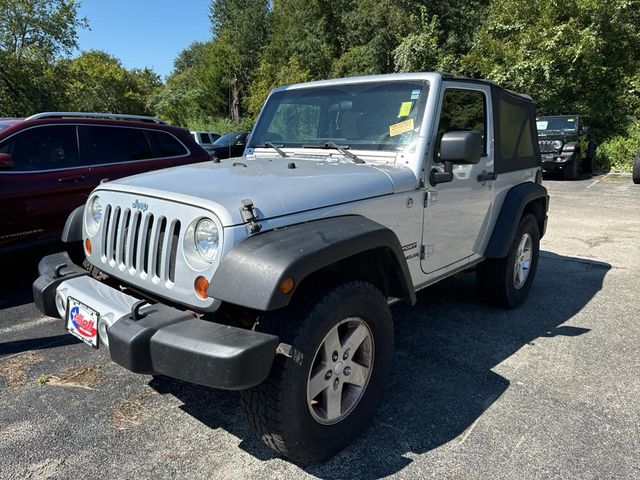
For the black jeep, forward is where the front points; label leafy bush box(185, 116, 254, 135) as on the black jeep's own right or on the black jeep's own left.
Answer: on the black jeep's own right

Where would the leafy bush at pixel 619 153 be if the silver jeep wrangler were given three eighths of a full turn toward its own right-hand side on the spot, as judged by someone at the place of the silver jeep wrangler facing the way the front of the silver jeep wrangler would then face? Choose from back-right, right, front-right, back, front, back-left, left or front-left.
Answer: front-right

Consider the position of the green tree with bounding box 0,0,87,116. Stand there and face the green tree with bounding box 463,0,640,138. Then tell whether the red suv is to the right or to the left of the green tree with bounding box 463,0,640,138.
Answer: right

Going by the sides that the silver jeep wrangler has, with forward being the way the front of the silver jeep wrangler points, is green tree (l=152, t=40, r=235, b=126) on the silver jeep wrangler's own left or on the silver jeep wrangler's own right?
on the silver jeep wrangler's own right

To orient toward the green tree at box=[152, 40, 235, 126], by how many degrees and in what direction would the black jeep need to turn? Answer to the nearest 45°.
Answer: approximately 90° to its right

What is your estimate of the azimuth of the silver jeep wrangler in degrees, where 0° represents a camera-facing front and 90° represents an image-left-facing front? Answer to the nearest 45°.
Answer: approximately 45°

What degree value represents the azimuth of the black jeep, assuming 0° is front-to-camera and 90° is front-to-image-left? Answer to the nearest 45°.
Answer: approximately 45°
